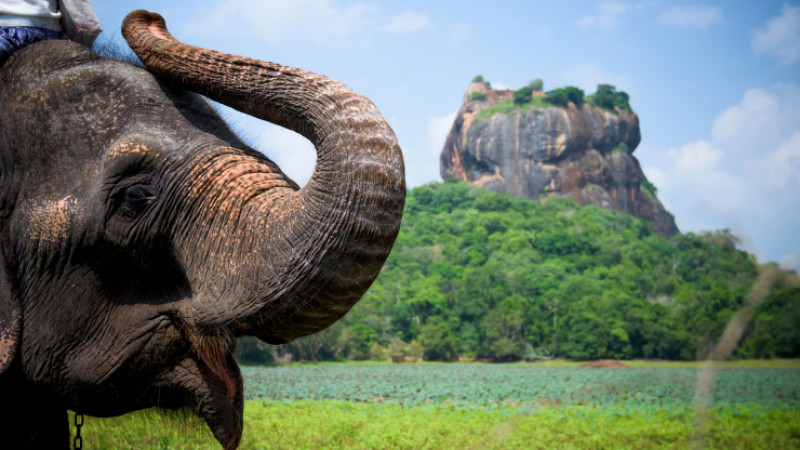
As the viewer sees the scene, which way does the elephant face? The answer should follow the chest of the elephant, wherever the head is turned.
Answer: to the viewer's right
